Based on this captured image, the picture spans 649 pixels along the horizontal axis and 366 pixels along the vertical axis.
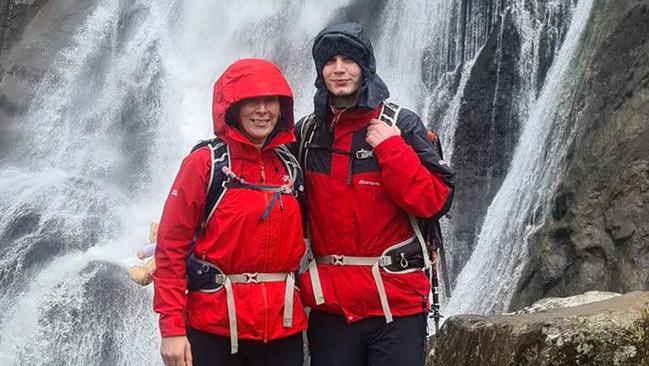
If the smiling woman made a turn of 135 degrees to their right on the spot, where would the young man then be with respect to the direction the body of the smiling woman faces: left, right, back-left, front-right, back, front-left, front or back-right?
back

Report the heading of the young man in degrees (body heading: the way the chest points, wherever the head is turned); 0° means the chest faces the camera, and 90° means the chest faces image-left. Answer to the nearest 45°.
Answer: approximately 45°

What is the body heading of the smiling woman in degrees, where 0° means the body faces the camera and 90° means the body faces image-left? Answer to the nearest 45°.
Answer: approximately 315°

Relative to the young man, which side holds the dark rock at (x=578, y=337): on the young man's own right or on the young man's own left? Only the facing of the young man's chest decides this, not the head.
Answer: on the young man's own left
